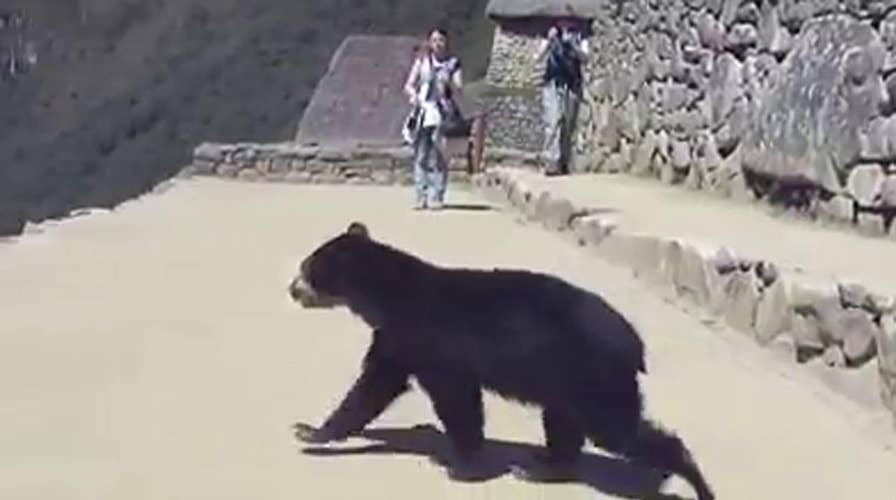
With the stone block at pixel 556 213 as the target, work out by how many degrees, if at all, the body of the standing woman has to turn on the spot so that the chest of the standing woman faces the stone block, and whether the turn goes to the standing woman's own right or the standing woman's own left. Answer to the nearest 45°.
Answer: approximately 45° to the standing woman's own left

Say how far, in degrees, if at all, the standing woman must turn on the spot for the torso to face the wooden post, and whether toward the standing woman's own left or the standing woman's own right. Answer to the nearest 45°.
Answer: approximately 180°

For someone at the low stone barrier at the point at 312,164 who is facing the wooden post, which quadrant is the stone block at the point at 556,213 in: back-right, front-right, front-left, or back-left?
front-right

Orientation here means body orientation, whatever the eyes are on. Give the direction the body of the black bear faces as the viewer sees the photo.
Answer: to the viewer's left

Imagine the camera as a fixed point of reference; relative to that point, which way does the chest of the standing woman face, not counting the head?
toward the camera

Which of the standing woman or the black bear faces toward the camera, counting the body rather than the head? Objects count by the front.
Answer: the standing woman

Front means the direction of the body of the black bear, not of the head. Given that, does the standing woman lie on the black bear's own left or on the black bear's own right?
on the black bear's own right

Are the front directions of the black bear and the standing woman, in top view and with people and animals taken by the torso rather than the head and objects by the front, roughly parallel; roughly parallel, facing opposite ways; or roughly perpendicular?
roughly perpendicular

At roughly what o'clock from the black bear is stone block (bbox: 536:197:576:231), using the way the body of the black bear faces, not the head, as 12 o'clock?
The stone block is roughly at 3 o'clock from the black bear.

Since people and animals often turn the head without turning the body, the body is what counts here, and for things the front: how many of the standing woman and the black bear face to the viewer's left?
1

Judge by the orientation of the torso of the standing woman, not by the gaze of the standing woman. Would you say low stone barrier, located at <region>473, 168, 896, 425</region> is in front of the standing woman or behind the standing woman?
in front

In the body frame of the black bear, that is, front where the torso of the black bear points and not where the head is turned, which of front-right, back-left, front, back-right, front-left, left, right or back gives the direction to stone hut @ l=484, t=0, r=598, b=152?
right

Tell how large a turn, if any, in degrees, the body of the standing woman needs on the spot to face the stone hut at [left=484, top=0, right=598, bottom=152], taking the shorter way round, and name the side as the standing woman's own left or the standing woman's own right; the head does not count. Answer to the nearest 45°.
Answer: approximately 180°

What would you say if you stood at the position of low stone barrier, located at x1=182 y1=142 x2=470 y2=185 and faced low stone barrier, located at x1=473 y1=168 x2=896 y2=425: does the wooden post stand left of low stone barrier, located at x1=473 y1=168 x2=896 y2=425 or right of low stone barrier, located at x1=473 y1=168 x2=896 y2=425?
left

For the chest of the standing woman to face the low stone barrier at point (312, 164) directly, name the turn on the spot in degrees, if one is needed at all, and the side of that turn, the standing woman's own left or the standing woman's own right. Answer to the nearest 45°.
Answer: approximately 180°
